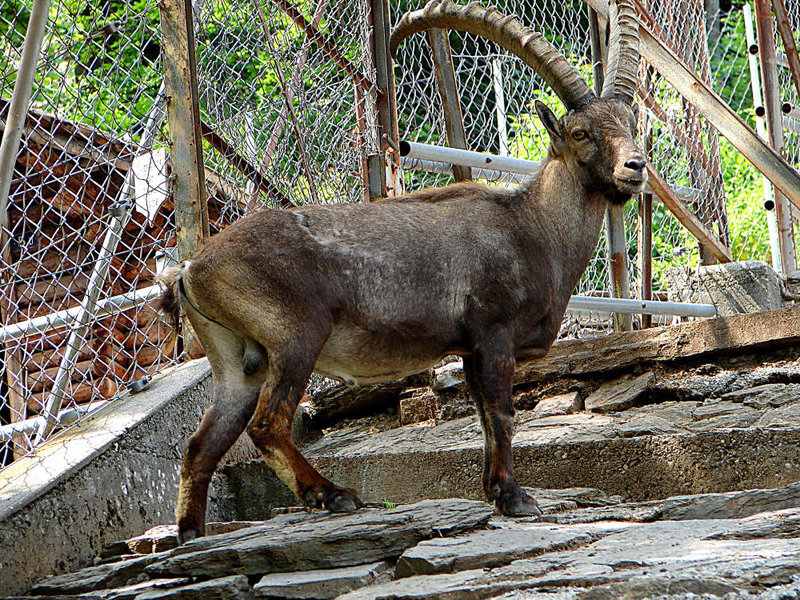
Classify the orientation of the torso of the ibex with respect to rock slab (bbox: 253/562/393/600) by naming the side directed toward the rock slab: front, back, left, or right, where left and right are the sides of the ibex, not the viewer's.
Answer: right

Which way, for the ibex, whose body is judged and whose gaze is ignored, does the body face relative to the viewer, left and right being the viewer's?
facing to the right of the viewer

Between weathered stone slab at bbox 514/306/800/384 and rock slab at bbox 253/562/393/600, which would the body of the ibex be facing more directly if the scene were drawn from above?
the weathered stone slab

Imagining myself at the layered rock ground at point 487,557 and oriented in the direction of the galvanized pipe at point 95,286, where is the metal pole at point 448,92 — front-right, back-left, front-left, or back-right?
front-right

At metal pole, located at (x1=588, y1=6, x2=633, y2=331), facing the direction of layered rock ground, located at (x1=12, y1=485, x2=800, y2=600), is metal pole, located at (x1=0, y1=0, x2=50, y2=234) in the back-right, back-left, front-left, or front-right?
front-right

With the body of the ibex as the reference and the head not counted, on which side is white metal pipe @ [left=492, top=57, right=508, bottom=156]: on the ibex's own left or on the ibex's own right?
on the ibex's own left

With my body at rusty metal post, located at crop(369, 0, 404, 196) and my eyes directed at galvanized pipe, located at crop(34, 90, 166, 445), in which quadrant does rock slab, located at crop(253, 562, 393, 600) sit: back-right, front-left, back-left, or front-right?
front-left
